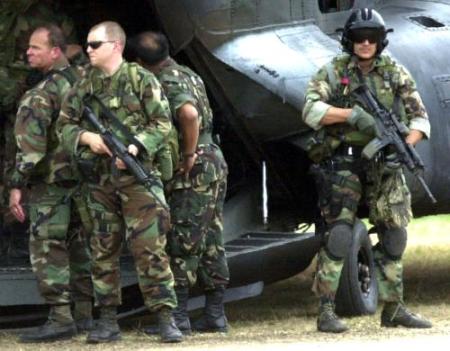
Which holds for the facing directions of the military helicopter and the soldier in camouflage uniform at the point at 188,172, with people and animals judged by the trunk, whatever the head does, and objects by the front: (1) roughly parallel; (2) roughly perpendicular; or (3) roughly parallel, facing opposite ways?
roughly perpendicular

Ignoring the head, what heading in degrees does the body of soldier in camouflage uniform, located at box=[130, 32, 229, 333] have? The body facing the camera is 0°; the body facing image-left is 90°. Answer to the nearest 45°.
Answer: approximately 135°

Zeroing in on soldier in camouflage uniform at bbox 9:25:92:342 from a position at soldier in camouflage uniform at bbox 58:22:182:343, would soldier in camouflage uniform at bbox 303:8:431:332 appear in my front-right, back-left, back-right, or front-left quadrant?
back-right

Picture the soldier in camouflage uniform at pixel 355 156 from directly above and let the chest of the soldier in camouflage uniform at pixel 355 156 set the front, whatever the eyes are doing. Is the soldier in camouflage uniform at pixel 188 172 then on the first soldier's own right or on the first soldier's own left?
on the first soldier's own right

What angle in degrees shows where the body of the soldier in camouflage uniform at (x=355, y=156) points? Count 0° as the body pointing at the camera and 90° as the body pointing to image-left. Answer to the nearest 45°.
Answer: approximately 0°
